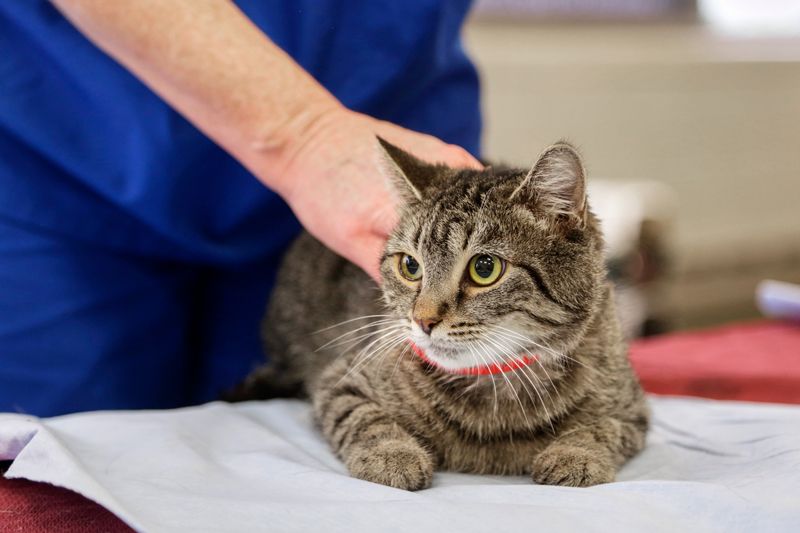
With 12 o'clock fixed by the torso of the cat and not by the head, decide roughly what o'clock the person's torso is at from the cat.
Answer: The person's torso is roughly at 5 o'clock from the cat.
